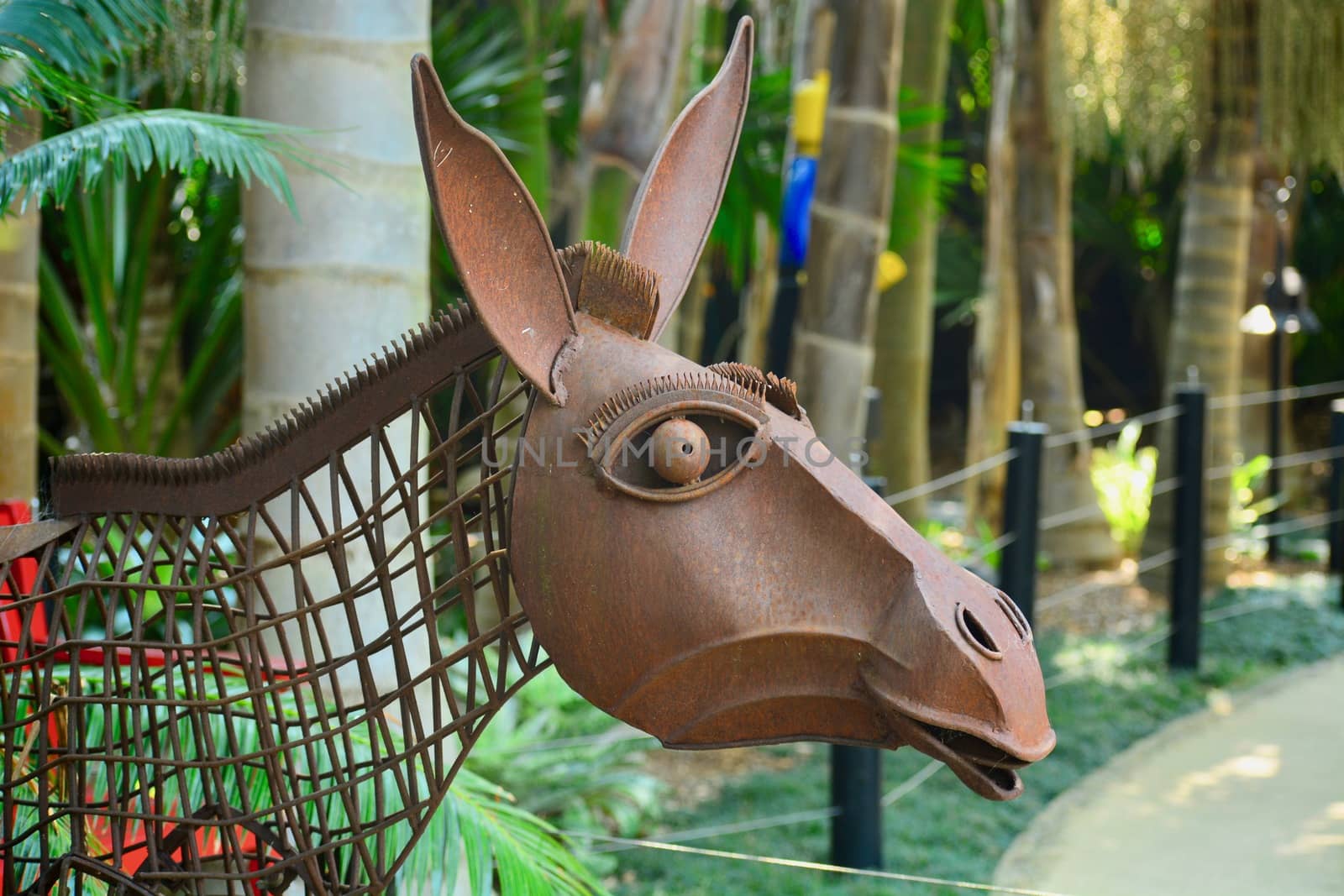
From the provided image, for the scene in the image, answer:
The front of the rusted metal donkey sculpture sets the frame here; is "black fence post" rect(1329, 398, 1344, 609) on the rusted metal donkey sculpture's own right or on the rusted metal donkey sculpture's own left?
on the rusted metal donkey sculpture's own left

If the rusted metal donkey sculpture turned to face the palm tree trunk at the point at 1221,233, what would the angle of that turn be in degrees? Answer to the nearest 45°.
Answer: approximately 45° to its left

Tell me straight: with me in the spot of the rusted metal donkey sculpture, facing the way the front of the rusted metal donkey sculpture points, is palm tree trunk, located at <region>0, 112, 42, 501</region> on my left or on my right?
on my left

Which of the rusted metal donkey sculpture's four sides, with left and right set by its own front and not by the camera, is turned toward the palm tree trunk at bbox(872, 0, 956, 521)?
left

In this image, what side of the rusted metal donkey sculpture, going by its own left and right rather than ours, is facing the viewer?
right
